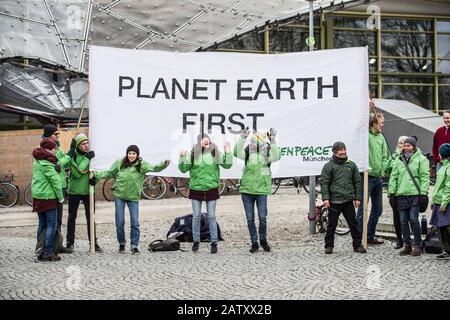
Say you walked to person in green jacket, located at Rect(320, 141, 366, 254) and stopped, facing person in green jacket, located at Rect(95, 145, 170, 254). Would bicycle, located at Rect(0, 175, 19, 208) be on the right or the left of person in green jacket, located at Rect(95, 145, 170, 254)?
right

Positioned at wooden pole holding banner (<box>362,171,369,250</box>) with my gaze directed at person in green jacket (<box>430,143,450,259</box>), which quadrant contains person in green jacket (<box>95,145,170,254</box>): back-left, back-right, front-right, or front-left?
back-right

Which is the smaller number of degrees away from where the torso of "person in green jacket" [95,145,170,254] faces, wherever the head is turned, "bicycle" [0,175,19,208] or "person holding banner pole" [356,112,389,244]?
the person holding banner pole

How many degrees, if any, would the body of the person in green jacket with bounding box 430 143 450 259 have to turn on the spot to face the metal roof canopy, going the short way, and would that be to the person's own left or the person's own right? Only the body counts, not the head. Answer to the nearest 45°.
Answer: approximately 45° to the person's own right

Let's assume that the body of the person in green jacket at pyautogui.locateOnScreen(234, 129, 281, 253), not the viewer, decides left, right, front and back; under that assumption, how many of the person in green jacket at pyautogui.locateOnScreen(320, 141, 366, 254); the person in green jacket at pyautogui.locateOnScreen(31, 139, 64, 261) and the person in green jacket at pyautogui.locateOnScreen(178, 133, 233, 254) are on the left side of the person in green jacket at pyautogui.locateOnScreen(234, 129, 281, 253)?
1

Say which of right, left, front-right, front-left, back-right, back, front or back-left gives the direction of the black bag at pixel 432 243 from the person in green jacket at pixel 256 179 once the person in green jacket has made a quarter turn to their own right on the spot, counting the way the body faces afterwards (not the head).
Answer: back

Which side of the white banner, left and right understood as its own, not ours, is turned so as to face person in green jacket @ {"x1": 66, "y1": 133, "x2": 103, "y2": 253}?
right

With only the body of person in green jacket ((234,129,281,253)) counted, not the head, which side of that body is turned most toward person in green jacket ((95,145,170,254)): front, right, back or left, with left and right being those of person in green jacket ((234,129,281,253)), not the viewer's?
right

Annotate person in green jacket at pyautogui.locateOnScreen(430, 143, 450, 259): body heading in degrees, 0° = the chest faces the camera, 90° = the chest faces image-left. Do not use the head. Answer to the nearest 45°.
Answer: approximately 90°

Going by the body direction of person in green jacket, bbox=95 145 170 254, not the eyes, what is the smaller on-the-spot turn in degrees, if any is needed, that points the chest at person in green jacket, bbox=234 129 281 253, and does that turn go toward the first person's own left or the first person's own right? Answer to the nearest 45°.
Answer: approximately 90° to the first person's own left

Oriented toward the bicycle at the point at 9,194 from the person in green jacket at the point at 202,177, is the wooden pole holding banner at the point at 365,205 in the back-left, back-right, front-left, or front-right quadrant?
back-right

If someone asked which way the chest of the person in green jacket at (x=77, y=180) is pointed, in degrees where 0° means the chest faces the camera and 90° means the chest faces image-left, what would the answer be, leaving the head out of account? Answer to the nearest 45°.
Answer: approximately 315°

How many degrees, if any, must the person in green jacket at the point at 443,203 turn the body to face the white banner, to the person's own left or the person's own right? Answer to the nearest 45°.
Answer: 0° — they already face it
